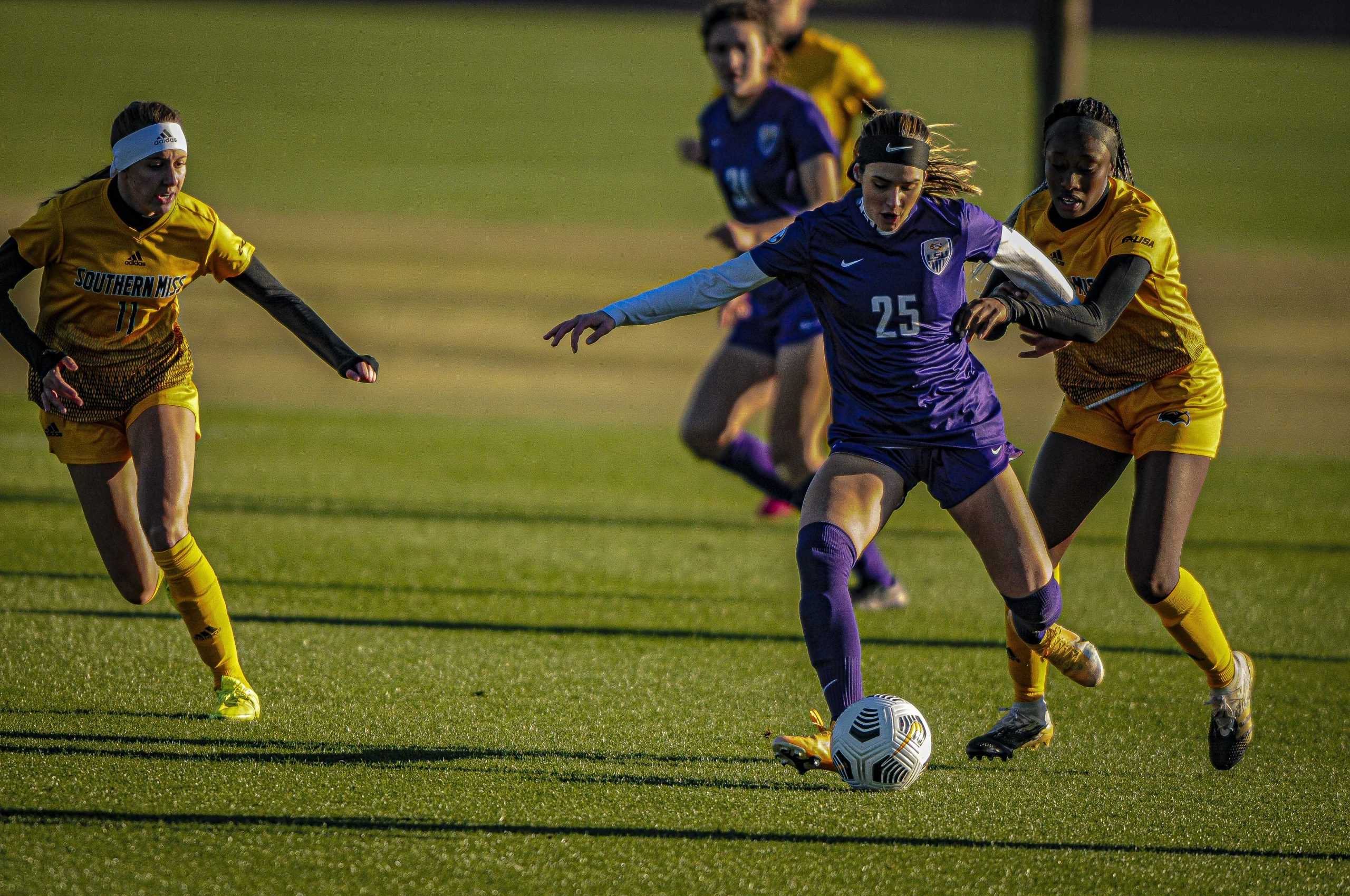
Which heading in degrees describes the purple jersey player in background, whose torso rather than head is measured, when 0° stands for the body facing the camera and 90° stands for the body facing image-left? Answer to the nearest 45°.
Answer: approximately 45°
